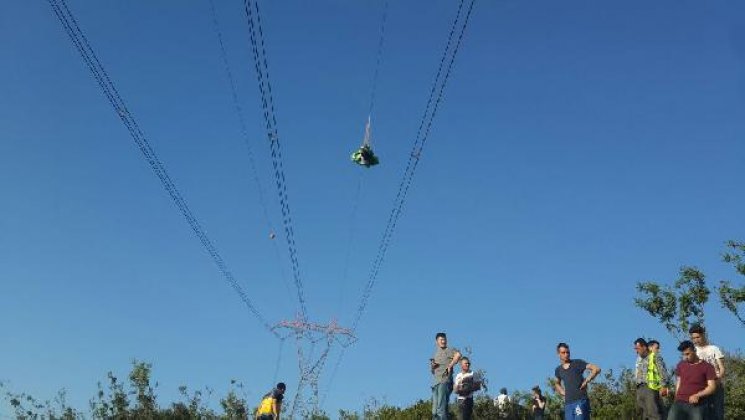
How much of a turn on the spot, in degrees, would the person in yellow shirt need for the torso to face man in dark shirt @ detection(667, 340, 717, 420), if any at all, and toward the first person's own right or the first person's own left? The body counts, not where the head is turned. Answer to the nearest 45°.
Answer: approximately 45° to the first person's own right

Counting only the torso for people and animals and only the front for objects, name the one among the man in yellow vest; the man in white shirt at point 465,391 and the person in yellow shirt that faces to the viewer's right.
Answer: the person in yellow shirt

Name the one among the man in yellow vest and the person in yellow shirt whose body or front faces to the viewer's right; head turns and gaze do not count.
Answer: the person in yellow shirt

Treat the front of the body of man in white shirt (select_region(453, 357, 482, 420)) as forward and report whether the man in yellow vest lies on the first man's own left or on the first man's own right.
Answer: on the first man's own left

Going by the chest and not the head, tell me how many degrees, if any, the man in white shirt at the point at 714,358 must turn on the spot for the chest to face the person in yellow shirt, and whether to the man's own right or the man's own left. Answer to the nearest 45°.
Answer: approximately 45° to the man's own right

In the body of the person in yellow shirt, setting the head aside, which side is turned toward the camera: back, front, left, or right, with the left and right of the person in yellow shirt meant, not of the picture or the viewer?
right

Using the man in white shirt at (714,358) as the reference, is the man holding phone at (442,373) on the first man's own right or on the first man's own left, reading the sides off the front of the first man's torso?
on the first man's own right

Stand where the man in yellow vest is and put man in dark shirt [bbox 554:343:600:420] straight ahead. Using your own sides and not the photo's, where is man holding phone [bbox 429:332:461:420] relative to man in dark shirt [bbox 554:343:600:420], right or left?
right

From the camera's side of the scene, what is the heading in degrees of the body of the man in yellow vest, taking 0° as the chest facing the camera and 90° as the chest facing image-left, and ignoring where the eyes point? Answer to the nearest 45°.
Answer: approximately 45°

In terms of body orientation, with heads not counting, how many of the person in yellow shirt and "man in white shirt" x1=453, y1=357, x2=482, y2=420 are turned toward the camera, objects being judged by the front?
1
